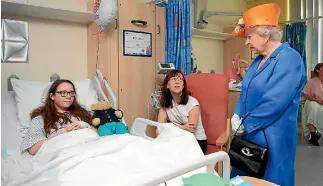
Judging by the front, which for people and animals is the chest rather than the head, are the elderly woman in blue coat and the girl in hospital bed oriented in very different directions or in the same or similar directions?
very different directions

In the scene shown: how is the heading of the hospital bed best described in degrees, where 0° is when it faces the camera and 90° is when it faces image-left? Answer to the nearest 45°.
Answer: approximately 315°

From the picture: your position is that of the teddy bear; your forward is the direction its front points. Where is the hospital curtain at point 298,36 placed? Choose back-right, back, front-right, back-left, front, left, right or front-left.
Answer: back-left

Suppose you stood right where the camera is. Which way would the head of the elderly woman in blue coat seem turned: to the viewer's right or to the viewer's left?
to the viewer's left

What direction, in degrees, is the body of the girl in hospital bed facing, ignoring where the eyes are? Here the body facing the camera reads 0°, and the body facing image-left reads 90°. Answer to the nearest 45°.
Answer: approximately 315°

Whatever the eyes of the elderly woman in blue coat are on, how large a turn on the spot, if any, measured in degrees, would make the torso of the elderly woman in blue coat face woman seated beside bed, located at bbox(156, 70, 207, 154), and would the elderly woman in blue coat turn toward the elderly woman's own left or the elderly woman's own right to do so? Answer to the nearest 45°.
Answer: approximately 45° to the elderly woman's own right

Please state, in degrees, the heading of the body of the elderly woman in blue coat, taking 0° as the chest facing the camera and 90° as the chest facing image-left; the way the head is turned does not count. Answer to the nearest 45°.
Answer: approximately 90°

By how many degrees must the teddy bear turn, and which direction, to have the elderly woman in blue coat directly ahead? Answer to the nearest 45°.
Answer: approximately 45° to its left

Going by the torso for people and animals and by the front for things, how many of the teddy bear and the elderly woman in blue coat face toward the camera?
1
